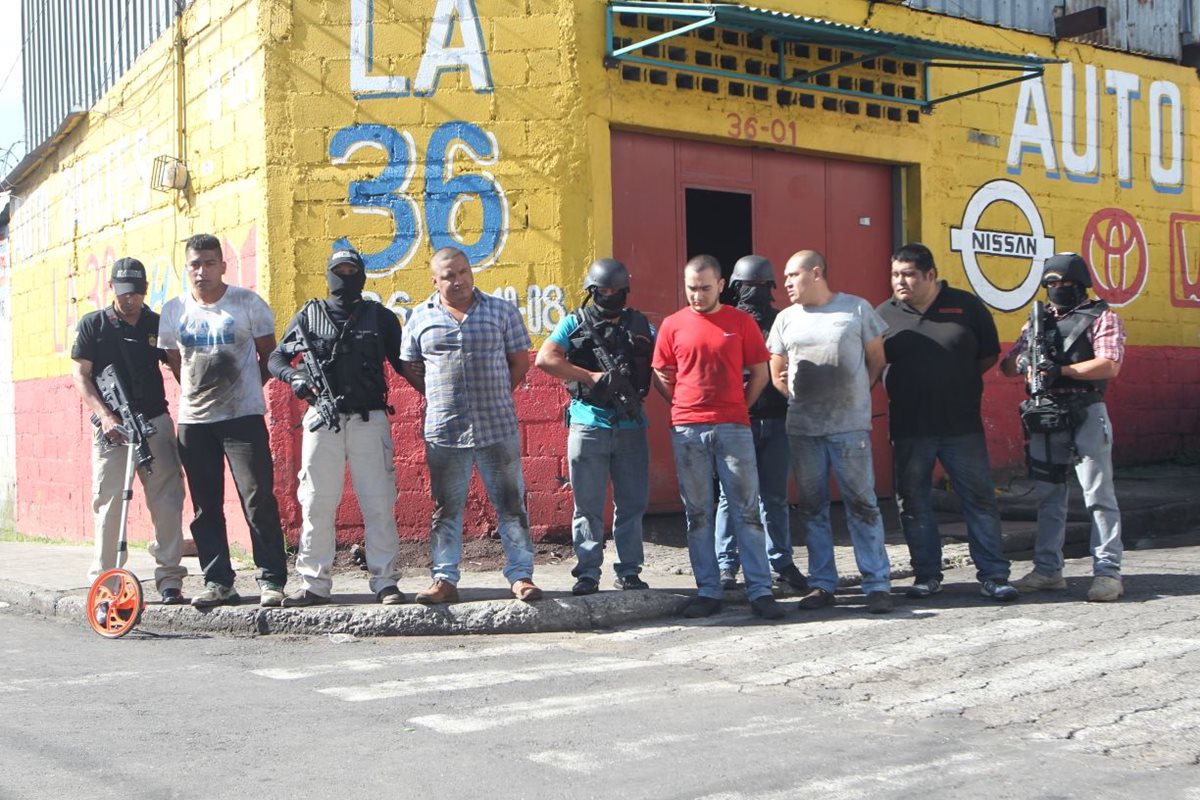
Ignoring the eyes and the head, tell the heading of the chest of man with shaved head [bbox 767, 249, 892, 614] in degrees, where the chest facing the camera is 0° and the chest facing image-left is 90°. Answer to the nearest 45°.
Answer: approximately 45°

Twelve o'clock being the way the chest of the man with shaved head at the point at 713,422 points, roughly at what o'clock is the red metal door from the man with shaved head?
The red metal door is roughly at 6 o'clock from the man with shaved head.

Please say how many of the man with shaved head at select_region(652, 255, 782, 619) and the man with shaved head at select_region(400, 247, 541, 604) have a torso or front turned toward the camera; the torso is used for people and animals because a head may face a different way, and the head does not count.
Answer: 2

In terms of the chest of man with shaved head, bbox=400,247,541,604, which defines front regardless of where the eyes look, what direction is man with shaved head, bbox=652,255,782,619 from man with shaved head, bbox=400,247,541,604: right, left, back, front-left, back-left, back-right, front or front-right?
left

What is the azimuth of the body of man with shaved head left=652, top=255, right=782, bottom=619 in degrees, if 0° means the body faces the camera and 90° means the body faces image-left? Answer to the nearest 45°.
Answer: approximately 0°

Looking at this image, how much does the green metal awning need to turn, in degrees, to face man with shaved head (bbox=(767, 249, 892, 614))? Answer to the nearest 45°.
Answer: approximately 45° to its right

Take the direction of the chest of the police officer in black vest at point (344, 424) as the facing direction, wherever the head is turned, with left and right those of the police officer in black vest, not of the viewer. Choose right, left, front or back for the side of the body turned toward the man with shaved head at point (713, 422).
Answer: left
